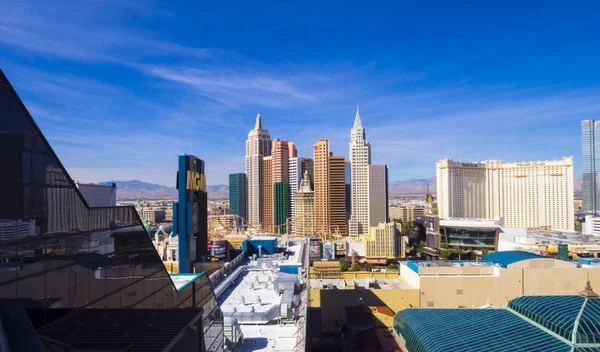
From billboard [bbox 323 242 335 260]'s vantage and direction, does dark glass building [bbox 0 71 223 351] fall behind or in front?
in front

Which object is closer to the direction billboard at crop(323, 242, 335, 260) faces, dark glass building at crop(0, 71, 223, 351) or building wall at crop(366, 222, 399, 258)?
the dark glass building

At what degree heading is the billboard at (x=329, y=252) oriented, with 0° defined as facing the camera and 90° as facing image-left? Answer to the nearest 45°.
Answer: approximately 0°

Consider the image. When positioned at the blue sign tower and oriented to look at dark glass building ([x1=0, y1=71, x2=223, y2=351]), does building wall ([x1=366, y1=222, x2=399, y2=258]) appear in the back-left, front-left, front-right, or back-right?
back-left

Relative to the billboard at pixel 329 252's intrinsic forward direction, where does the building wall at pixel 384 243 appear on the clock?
The building wall is roughly at 9 o'clock from the billboard.
